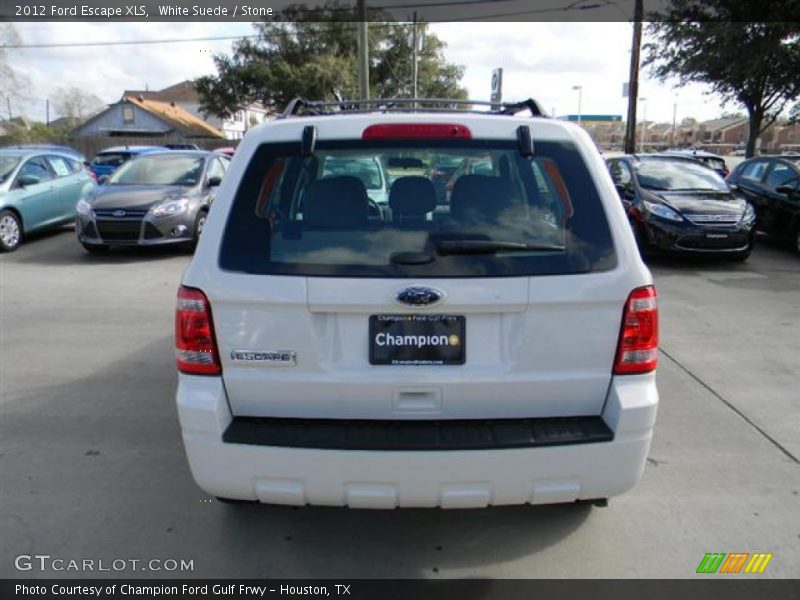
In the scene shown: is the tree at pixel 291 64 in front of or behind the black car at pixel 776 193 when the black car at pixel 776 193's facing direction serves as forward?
behind

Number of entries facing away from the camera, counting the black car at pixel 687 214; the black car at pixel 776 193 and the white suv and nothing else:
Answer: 1

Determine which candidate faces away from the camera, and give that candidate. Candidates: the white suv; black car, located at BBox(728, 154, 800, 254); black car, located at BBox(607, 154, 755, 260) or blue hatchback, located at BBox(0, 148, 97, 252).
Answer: the white suv

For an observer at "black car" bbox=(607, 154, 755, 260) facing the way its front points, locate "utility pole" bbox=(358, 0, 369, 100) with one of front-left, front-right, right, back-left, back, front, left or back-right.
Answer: back

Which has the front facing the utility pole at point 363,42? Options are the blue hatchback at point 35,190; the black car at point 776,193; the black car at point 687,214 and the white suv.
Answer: the white suv

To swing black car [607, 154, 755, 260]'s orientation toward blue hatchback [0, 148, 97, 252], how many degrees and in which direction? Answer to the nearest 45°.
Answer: approximately 135° to its right

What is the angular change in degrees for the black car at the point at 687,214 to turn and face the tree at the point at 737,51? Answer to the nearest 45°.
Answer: approximately 135° to its left

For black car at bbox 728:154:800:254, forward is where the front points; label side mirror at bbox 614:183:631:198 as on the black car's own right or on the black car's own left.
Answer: on the black car's own right

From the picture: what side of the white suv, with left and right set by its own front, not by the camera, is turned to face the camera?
back

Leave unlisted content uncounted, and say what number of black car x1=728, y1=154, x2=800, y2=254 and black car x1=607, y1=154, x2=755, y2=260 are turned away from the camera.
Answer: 0

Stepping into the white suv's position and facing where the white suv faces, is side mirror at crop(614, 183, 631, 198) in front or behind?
in front

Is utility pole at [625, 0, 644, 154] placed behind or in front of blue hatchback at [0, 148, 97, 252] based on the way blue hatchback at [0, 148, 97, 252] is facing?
behind

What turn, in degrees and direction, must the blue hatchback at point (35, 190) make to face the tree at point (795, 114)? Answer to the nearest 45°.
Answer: approximately 135° to its left

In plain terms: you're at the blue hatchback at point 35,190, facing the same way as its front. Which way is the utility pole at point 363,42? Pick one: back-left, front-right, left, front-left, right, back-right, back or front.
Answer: back
